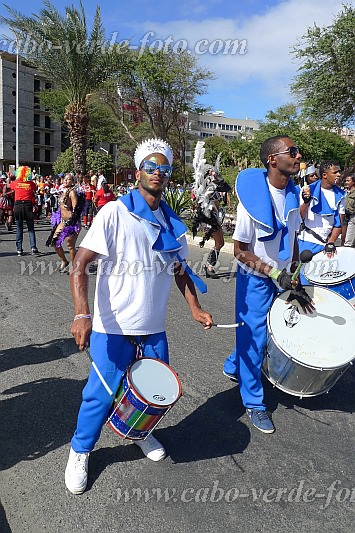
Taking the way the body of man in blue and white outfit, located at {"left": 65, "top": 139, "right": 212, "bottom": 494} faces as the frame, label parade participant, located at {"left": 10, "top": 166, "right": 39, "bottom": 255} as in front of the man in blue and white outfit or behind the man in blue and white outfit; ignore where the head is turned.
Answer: behind

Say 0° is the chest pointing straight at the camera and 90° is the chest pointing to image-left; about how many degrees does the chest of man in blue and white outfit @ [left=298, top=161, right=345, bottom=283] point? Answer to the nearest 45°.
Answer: approximately 315°

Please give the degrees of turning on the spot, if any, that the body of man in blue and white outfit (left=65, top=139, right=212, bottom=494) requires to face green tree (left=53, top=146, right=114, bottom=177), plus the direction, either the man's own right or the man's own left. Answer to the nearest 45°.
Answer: approximately 135° to the man's own left

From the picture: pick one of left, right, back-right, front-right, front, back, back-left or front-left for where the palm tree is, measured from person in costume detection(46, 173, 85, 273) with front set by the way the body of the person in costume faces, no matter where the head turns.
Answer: back-right

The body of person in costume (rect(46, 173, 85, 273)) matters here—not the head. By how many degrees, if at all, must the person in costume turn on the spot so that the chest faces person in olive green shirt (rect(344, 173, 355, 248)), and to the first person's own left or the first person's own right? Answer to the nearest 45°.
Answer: approximately 135° to the first person's own left

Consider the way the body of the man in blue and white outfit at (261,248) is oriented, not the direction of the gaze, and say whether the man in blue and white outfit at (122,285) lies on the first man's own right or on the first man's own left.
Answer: on the first man's own right

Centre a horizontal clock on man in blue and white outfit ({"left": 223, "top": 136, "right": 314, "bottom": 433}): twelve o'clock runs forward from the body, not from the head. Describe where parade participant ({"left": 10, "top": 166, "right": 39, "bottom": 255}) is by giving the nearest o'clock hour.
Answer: The parade participant is roughly at 6 o'clock from the man in blue and white outfit.

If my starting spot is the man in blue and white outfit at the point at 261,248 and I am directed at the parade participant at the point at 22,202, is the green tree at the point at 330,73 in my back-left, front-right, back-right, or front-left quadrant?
front-right

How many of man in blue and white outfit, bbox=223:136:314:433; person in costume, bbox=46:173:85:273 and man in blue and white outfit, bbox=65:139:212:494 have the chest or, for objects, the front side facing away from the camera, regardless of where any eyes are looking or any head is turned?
0

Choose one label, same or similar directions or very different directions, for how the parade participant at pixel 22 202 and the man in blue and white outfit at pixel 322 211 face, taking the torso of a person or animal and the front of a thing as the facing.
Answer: very different directions

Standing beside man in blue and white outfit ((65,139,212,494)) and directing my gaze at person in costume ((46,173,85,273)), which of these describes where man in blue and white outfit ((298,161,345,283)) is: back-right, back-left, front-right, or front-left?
front-right

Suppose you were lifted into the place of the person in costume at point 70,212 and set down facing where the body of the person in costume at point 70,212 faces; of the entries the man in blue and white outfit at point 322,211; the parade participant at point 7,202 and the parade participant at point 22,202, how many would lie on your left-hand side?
1
